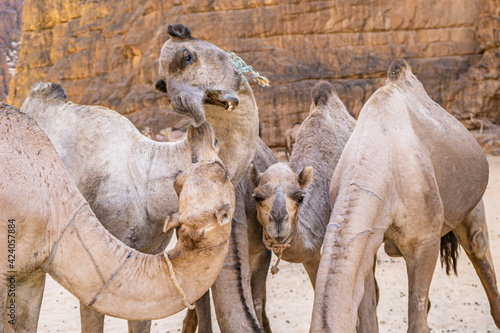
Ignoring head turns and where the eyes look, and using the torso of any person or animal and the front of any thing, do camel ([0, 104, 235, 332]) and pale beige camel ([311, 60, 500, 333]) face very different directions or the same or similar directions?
very different directions

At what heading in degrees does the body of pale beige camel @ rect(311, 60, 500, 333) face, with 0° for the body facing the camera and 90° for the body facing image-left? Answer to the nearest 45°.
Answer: approximately 45°

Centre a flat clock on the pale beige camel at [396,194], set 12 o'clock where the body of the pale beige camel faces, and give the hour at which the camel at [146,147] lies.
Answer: The camel is roughly at 1 o'clock from the pale beige camel.

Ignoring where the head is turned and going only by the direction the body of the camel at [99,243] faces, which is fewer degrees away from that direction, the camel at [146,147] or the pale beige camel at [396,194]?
the pale beige camel

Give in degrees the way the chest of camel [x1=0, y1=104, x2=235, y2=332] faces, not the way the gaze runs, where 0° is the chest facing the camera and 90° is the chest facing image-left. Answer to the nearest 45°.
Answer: approximately 270°

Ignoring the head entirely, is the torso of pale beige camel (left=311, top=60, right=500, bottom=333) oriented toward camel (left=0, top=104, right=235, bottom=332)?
yes

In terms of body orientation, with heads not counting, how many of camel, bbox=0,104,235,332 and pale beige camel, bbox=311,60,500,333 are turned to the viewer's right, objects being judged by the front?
1

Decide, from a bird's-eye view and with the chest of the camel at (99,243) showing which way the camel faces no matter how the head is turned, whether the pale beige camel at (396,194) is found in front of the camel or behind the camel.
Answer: in front
